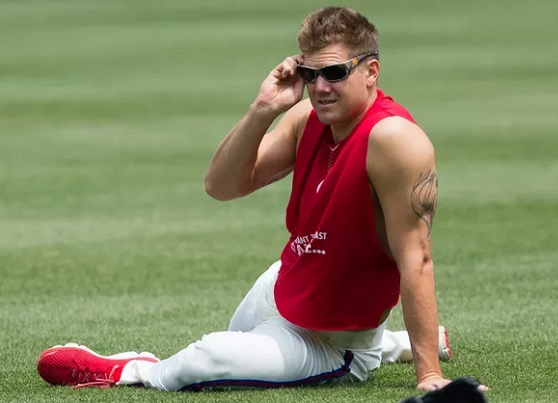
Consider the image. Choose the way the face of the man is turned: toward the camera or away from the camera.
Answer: toward the camera

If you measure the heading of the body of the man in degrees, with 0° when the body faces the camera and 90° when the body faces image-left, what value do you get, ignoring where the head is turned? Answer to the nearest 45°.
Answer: approximately 45°
